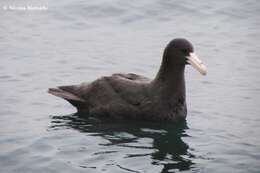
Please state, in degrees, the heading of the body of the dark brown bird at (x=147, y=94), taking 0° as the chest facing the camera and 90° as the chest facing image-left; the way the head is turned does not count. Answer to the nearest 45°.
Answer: approximately 270°
